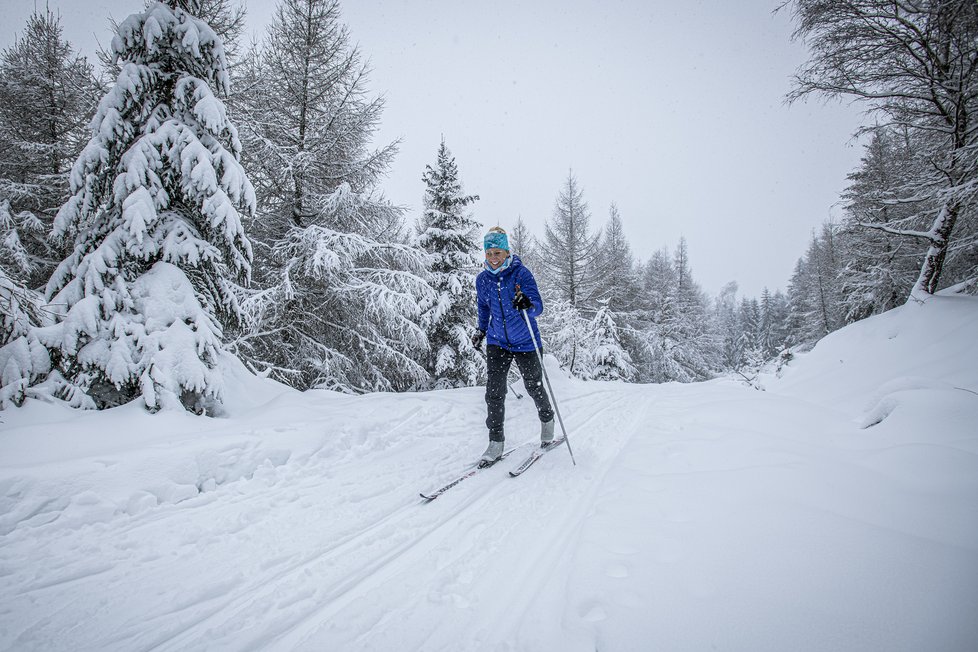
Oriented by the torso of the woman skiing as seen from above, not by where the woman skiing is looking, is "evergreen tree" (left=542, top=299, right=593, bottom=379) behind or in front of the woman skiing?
behind

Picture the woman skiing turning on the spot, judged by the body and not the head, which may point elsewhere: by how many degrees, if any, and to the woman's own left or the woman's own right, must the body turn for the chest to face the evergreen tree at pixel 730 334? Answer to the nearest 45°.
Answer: approximately 180°

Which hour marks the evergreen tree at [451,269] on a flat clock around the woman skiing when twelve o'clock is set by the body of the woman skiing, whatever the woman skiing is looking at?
The evergreen tree is roughly at 4 o'clock from the woman skiing.

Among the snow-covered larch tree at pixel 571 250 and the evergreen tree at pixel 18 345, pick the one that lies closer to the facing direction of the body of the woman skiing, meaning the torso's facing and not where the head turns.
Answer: the evergreen tree

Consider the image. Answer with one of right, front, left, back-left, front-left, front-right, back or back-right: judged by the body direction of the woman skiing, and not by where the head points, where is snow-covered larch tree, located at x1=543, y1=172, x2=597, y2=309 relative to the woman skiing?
back-right

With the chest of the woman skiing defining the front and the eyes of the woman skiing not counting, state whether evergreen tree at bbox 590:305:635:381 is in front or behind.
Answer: behind

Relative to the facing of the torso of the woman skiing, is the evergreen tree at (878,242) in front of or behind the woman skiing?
behind

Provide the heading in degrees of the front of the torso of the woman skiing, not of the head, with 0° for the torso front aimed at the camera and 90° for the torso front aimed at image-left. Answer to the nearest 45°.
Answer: approximately 45°
